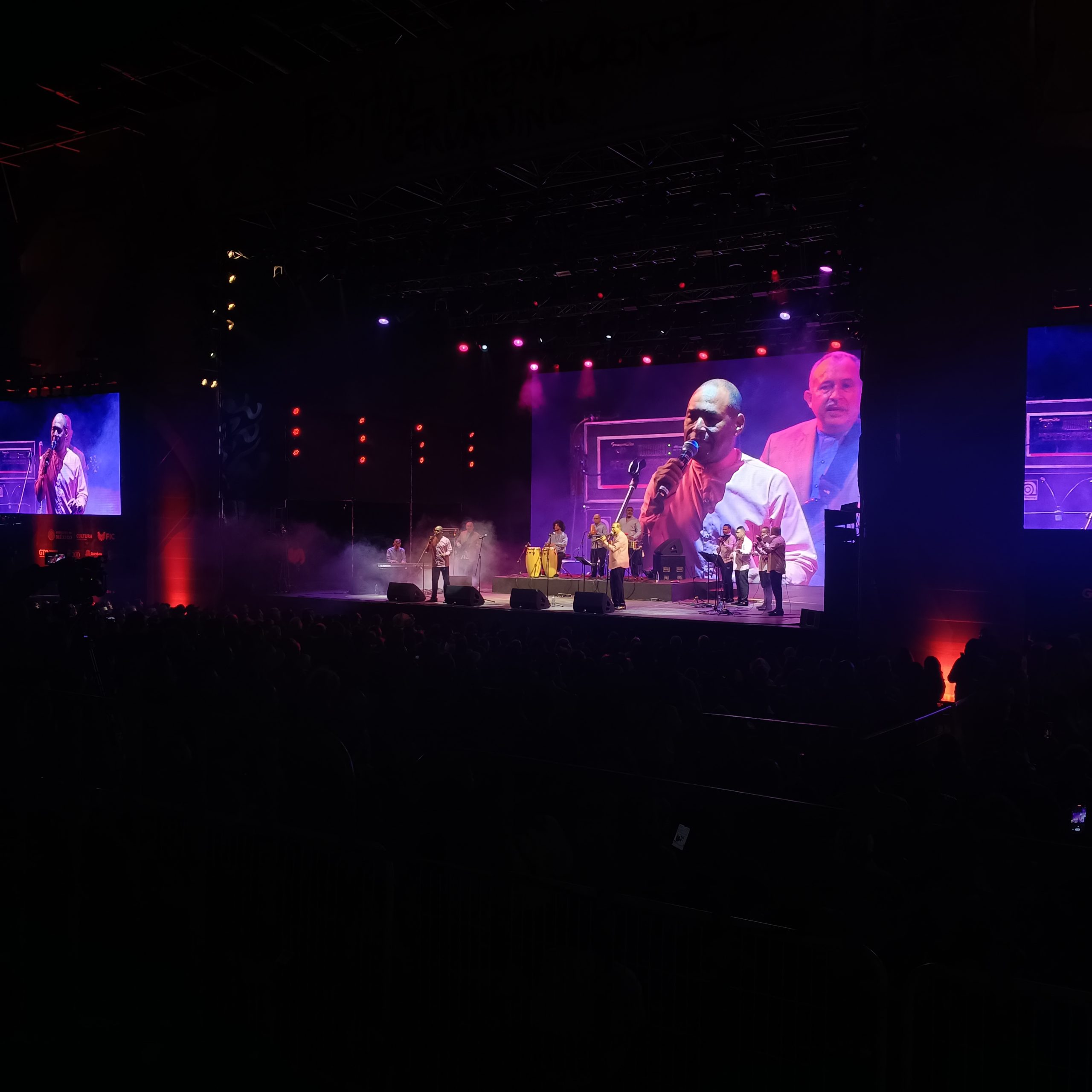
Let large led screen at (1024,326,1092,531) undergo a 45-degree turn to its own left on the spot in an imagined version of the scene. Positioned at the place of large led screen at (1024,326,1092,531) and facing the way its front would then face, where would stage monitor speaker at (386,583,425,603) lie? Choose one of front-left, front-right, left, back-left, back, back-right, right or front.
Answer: back-right

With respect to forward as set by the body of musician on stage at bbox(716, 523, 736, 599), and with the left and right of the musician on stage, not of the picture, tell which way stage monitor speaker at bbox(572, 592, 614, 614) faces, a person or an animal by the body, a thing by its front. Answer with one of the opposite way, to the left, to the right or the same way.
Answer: the opposite way

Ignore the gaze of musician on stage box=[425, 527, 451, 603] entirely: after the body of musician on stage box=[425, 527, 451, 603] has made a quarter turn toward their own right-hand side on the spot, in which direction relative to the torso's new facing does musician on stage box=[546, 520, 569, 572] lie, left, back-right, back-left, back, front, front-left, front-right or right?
right

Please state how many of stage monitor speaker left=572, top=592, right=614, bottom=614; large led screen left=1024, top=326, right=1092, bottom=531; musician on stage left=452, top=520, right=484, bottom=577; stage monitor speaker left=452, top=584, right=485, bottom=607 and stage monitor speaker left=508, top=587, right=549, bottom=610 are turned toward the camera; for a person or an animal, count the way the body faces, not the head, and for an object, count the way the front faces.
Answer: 2

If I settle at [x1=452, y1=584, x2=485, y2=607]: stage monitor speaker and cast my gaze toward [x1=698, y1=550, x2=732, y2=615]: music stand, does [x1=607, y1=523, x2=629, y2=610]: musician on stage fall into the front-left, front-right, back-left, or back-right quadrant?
front-left

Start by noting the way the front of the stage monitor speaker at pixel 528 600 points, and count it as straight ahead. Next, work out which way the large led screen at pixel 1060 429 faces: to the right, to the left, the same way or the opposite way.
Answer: the opposite way

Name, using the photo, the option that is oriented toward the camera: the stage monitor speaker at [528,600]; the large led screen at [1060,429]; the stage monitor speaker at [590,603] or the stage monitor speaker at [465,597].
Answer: the large led screen

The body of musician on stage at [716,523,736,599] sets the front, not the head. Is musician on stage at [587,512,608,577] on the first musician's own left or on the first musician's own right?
on the first musician's own right

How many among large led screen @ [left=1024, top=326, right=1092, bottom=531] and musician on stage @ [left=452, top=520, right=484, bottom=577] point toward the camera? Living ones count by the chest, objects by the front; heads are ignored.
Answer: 2

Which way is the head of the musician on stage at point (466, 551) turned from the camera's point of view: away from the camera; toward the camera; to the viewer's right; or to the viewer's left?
toward the camera

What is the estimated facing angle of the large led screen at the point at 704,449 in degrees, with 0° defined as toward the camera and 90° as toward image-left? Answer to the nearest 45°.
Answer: approximately 45°

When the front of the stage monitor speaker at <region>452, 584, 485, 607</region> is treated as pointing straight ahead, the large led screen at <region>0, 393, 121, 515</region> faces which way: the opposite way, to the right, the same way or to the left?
the opposite way

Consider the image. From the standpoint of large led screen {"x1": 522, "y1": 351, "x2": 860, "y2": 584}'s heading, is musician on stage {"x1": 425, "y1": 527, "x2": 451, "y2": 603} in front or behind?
in front

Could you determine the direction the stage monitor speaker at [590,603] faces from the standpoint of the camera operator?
facing away from the viewer and to the right of the viewer

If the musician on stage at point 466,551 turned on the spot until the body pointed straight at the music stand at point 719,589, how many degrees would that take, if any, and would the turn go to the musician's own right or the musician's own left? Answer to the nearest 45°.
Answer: approximately 45° to the musician's own left

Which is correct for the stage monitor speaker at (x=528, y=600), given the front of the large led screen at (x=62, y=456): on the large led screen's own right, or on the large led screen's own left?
on the large led screen's own left
